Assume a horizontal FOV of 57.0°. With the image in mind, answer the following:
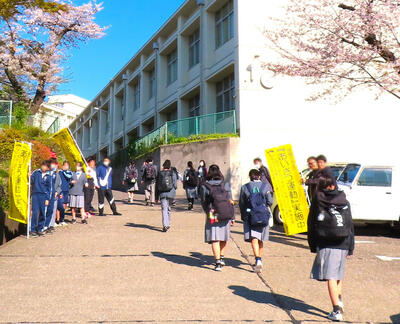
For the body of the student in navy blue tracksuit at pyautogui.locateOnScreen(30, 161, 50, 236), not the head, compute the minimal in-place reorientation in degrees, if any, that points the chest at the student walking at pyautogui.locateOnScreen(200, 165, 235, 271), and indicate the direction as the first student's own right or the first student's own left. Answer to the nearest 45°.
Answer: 0° — they already face them

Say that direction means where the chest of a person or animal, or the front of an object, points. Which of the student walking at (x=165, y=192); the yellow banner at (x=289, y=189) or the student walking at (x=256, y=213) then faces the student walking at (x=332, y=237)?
the yellow banner

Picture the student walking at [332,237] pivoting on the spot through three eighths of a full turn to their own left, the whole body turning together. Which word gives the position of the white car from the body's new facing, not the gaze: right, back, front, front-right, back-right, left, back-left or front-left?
back-right

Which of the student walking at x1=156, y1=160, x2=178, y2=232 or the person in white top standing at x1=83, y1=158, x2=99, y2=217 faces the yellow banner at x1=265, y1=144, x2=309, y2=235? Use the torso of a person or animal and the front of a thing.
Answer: the person in white top standing

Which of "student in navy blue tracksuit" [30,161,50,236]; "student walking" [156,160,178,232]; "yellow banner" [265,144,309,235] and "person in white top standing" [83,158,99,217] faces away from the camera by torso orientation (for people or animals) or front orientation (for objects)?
the student walking

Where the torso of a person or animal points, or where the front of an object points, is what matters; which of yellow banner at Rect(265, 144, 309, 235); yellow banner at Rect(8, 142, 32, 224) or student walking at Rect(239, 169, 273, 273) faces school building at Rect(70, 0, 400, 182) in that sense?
the student walking

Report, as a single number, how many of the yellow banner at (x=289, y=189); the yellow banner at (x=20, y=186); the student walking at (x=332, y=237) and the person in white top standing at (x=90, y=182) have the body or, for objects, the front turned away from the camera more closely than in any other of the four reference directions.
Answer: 1

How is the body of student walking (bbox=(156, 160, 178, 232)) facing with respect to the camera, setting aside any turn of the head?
away from the camera

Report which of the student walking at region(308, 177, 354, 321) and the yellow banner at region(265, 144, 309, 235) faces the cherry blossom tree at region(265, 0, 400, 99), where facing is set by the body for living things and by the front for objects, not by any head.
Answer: the student walking

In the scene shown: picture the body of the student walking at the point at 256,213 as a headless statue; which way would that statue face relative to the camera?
away from the camera

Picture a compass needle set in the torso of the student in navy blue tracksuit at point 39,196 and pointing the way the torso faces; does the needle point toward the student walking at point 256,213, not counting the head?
yes

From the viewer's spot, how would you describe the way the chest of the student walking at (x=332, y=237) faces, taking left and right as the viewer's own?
facing away from the viewer

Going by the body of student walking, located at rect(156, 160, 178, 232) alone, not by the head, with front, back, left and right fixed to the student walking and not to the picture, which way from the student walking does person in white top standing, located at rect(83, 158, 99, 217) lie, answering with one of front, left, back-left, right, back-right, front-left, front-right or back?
front-left

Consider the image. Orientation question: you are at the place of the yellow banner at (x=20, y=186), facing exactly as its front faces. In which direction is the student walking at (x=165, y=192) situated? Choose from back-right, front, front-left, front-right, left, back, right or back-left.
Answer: left
